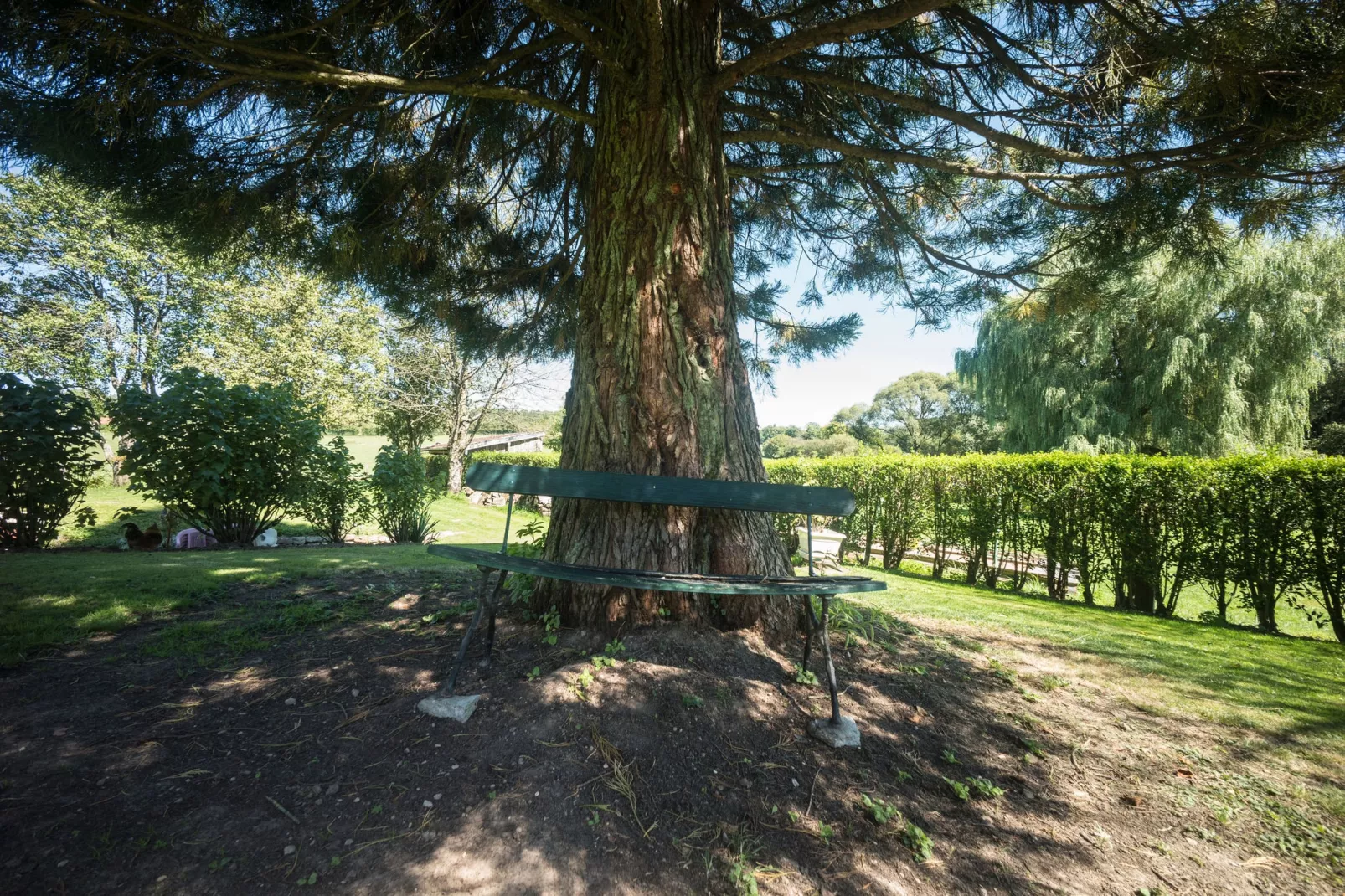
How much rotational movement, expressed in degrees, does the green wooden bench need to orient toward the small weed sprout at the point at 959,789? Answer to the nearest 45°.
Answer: approximately 45° to its left

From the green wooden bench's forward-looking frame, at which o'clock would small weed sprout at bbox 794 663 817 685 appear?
The small weed sprout is roughly at 9 o'clock from the green wooden bench.

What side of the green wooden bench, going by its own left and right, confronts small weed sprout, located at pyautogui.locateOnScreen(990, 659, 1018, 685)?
left

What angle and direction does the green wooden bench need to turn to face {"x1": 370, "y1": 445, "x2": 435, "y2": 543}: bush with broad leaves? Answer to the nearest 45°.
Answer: approximately 135° to its right

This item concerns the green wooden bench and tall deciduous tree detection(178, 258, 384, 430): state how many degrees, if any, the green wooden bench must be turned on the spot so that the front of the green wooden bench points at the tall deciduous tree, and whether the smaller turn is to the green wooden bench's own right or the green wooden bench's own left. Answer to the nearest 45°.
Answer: approximately 135° to the green wooden bench's own right

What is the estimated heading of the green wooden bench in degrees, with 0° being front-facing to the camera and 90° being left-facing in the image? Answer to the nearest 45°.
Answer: approximately 0°

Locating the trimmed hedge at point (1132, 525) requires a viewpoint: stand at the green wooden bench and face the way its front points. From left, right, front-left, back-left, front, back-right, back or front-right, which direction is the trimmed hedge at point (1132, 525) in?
back-left

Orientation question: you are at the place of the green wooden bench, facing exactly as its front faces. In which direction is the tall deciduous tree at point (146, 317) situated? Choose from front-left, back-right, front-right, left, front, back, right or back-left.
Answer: back-right

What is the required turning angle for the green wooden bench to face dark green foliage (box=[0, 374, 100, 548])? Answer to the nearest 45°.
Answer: approximately 135° to its right

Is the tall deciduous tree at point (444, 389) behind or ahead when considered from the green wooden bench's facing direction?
behind
